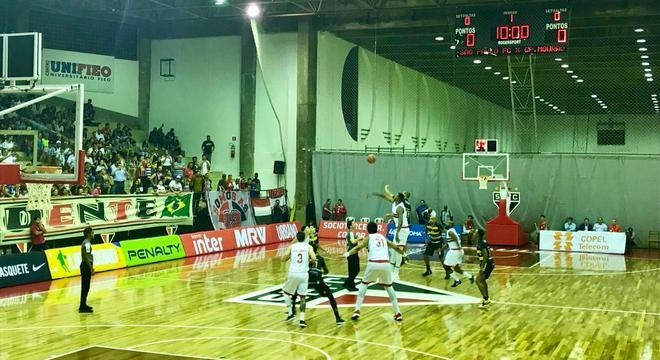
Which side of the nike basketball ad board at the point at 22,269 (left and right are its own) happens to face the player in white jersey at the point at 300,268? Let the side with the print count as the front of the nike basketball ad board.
front

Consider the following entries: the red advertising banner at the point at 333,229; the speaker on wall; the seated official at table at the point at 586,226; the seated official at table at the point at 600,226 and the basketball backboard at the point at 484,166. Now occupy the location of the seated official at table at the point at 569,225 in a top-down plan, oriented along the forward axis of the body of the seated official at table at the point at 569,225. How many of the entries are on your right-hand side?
3

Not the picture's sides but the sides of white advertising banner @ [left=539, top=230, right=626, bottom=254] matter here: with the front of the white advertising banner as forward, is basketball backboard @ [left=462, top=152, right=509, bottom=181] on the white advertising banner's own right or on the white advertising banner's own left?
on the white advertising banner's own right

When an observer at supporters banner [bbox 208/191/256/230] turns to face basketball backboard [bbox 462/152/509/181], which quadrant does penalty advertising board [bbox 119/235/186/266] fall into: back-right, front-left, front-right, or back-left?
back-right

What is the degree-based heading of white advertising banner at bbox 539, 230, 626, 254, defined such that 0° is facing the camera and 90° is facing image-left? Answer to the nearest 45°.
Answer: approximately 0°

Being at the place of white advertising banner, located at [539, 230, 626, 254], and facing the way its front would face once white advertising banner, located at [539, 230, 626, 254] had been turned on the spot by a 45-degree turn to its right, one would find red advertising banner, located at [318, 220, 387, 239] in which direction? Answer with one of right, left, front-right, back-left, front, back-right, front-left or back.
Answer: front-right

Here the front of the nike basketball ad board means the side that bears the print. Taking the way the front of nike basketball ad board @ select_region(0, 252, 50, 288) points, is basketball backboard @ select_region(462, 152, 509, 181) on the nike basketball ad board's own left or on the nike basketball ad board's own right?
on the nike basketball ad board's own left

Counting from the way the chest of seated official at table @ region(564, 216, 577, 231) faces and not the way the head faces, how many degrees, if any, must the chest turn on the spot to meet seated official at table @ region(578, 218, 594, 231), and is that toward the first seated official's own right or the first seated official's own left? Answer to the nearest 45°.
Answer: approximately 90° to the first seated official's own left

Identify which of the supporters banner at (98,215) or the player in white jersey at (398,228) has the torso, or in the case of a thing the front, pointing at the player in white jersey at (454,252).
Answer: the supporters banner

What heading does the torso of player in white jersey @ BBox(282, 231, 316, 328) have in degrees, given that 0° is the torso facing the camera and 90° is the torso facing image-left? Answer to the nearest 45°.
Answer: approximately 180°

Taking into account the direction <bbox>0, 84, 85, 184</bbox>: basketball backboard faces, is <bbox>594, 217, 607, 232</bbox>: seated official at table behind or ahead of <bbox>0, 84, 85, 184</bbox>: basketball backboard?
ahead
